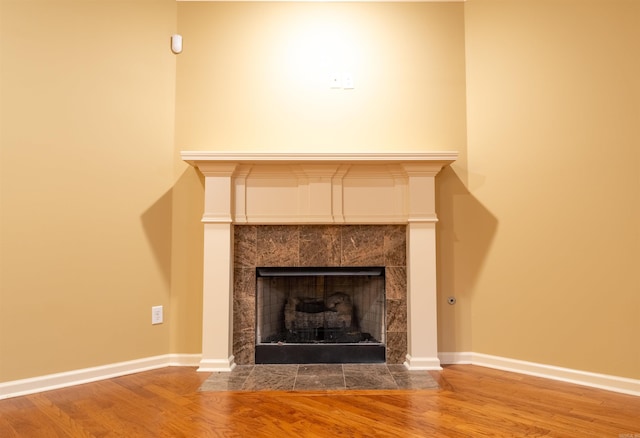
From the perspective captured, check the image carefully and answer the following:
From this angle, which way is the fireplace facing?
toward the camera
